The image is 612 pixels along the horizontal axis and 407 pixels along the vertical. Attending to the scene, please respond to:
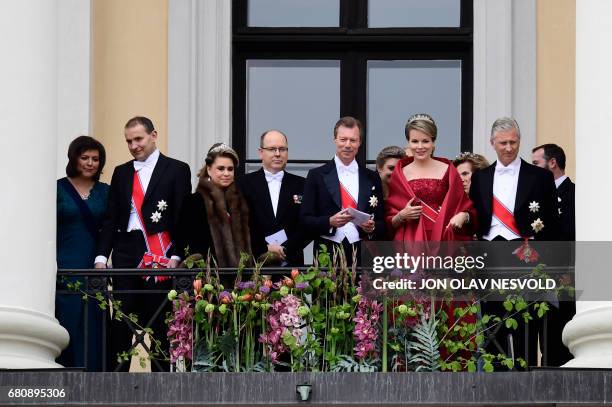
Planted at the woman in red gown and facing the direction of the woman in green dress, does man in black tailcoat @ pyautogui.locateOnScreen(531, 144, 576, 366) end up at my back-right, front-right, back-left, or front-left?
back-right

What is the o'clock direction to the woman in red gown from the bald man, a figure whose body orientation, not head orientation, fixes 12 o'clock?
The woman in red gown is roughly at 10 o'clock from the bald man.

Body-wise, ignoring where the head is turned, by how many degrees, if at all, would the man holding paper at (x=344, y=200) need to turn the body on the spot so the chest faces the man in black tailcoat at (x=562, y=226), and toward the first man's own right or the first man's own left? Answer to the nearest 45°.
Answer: approximately 90° to the first man's own left

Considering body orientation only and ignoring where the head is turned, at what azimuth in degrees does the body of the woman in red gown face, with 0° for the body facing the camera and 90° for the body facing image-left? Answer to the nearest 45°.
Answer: approximately 0°

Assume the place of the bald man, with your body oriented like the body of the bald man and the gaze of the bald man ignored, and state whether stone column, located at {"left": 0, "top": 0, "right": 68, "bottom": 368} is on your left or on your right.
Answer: on your right

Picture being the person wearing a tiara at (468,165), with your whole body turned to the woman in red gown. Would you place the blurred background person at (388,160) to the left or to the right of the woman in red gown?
right
